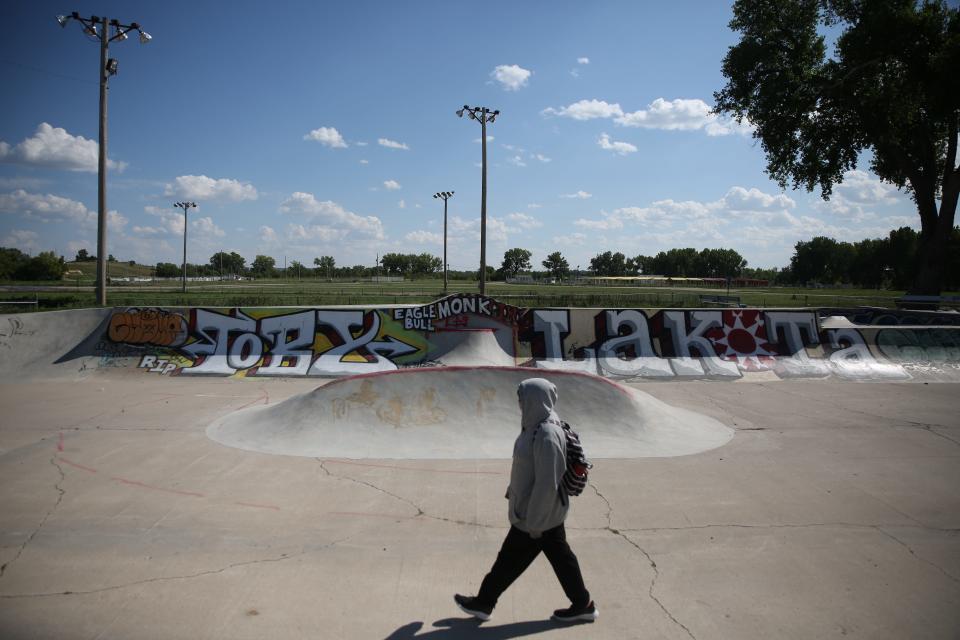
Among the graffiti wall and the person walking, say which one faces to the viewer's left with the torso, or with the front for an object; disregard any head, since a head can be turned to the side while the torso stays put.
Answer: the person walking

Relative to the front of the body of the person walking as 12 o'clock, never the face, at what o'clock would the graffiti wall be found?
The graffiti wall is roughly at 3 o'clock from the person walking.

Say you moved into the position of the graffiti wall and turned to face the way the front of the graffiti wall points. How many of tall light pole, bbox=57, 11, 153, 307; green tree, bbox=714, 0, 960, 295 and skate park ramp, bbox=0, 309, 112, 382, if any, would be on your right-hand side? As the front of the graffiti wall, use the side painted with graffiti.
2

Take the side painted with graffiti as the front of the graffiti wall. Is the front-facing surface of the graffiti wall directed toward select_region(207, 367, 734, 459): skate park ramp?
yes

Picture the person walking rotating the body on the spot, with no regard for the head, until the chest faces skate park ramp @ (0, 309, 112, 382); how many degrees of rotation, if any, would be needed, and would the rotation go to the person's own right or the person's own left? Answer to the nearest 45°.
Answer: approximately 45° to the person's own right

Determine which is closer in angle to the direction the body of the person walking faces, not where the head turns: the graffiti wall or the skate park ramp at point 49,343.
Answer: the skate park ramp

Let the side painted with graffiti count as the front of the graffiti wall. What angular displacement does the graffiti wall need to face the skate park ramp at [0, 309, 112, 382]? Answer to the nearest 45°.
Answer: approximately 90° to its right

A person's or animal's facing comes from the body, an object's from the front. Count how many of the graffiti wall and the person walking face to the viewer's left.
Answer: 1

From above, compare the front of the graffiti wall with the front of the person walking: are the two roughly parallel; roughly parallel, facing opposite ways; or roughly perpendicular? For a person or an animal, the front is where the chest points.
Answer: roughly perpendicular

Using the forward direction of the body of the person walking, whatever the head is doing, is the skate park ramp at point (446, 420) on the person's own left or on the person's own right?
on the person's own right

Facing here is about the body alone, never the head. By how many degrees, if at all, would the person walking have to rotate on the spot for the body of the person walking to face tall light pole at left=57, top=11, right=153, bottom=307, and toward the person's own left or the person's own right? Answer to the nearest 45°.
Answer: approximately 45° to the person's own right

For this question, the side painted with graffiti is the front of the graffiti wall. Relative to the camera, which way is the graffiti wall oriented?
toward the camera

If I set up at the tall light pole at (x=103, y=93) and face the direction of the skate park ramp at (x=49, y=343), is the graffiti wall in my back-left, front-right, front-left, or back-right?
front-left

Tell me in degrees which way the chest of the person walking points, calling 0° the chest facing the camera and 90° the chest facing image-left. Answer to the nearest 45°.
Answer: approximately 90°
